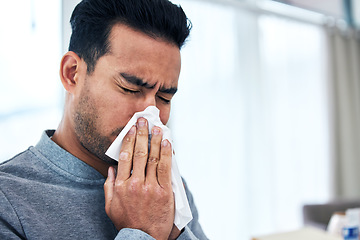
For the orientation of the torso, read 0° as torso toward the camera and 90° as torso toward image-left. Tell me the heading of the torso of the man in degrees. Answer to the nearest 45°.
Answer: approximately 315°

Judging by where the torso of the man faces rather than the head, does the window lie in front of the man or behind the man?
behind

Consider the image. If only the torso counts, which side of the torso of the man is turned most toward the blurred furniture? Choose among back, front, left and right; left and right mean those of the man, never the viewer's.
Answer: left
